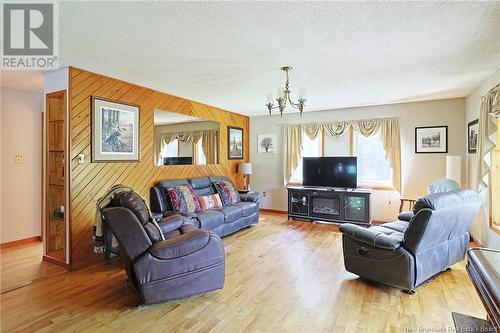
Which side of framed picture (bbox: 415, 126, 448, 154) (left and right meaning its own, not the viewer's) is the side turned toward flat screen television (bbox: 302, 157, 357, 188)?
right

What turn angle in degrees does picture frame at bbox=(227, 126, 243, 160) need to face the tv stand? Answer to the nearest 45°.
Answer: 0° — it already faces it

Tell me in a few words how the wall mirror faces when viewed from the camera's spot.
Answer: facing the viewer and to the right of the viewer

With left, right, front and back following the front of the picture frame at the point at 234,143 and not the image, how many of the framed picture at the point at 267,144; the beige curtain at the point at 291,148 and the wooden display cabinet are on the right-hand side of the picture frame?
1

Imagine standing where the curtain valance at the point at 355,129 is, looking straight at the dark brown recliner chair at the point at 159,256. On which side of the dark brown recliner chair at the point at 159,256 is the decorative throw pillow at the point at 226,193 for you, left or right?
right

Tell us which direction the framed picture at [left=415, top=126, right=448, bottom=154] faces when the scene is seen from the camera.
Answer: facing the viewer

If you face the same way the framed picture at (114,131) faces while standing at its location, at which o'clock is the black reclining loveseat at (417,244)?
The black reclining loveseat is roughly at 12 o'clock from the framed picture.

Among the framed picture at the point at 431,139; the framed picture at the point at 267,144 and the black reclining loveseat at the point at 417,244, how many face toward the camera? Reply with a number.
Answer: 2

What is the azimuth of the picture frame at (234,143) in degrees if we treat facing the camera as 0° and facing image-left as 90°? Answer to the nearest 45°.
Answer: approximately 315°

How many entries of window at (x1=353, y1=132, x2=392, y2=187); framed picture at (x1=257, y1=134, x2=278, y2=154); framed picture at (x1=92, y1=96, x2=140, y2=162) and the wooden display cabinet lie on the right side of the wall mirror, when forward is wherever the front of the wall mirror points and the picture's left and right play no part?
2

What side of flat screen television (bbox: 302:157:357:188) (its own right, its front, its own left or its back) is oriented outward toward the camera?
front

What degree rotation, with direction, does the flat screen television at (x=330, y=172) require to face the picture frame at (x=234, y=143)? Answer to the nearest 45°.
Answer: approximately 90° to its right
